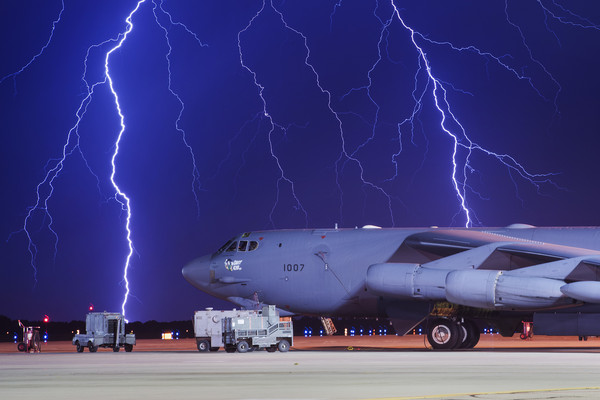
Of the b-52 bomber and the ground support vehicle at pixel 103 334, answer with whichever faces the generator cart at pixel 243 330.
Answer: the b-52 bomber

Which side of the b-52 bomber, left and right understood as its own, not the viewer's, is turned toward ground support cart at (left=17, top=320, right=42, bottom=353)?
front

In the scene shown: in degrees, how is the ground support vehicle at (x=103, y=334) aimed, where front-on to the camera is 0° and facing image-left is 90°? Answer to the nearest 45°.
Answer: approximately 45°

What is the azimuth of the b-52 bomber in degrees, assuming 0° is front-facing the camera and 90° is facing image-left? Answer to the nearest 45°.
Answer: approximately 90°

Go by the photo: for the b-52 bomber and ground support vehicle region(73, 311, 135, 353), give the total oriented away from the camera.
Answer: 0

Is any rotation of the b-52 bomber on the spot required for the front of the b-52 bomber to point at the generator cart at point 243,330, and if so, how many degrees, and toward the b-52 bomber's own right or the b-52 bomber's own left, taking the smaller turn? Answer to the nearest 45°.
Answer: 0° — it already faces it
